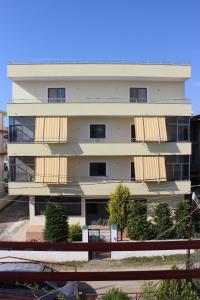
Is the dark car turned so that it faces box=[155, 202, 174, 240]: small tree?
no

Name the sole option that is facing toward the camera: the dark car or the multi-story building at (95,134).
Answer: the multi-story building

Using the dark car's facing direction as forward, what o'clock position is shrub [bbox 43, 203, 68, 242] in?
The shrub is roughly at 9 o'clock from the dark car.

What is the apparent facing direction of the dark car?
to the viewer's right

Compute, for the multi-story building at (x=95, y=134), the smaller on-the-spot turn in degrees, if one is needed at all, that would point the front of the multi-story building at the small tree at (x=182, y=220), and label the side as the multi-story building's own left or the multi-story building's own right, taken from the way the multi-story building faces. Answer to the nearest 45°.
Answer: approximately 45° to the multi-story building's own left

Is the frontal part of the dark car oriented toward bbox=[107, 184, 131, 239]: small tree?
no

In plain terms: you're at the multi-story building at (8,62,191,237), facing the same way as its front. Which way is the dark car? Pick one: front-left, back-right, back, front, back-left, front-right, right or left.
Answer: front

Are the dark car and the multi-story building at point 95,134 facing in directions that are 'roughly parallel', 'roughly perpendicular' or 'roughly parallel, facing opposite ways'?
roughly perpendicular

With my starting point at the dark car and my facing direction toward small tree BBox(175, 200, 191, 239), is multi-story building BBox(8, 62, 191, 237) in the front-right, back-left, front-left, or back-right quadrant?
front-left

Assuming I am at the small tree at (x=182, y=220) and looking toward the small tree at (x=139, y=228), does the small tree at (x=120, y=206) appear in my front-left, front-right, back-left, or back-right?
front-right

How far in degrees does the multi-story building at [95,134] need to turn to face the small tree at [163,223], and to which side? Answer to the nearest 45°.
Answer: approximately 45° to its left

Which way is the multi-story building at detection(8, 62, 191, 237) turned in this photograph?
toward the camera

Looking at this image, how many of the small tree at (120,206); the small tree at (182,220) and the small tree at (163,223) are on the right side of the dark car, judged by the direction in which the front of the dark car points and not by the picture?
0
